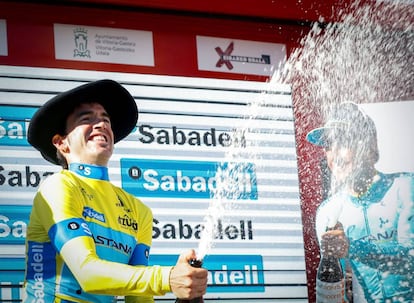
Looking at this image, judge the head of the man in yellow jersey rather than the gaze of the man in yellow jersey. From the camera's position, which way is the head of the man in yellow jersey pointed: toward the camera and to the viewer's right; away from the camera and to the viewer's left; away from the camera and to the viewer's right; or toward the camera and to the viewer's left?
toward the camera and to the viewer's right

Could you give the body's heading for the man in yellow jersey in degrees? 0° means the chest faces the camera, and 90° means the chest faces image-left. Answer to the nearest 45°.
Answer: approximately 315°
